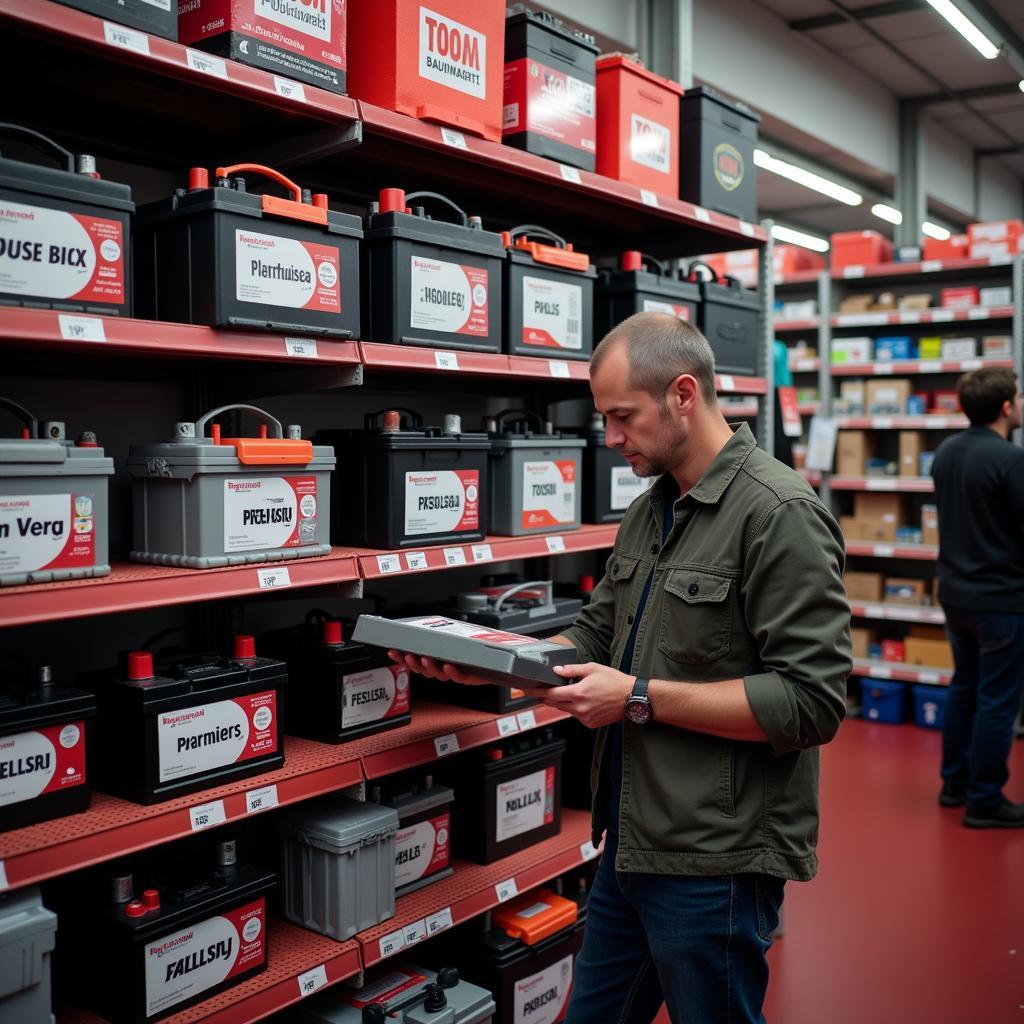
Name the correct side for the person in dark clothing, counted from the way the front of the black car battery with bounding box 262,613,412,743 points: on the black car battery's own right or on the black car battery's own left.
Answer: on the black car battery's own left

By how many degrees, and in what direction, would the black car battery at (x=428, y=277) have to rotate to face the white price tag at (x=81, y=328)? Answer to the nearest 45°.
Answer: approximately 90° to its right

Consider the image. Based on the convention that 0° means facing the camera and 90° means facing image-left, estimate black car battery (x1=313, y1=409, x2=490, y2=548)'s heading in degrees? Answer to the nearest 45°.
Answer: approximately 315°

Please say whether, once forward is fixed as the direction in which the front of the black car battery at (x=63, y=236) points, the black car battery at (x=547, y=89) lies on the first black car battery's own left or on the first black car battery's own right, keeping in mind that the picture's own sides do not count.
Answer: on the first black car battery's own left

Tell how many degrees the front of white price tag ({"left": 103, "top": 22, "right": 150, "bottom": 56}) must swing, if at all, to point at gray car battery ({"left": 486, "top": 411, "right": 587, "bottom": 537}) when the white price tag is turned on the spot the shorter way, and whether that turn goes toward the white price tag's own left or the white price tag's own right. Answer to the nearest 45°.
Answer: approximately 90° to the white price tag's own left

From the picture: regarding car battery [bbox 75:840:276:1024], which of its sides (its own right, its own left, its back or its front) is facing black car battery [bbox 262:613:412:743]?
left

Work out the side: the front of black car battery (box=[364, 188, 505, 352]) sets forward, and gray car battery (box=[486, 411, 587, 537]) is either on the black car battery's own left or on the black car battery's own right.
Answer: on the black car battery's own left
